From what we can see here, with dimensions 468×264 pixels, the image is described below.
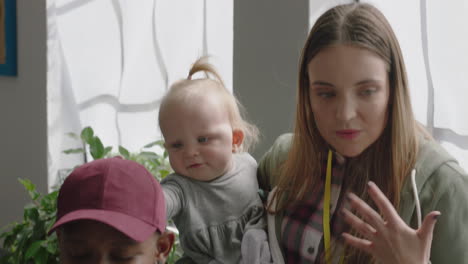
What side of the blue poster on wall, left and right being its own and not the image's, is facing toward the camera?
front

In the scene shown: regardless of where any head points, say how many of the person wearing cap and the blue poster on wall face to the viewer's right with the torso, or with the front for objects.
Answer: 0

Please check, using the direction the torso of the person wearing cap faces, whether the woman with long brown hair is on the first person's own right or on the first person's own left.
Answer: on the first person's own left

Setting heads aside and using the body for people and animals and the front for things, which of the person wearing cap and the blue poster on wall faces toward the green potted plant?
the blue poster on wall

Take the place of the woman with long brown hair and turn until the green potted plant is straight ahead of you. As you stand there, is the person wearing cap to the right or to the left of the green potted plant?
left

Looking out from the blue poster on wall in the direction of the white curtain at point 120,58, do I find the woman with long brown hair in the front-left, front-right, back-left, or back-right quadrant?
front-right

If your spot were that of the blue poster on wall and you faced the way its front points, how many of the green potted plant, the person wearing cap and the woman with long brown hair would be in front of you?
3

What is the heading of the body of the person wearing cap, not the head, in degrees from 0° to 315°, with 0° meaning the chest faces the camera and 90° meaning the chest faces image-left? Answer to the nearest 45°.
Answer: approximately 45°

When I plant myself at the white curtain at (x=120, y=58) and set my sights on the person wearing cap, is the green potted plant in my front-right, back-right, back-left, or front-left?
front-right

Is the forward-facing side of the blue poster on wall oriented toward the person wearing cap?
yes

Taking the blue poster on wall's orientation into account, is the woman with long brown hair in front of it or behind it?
in front

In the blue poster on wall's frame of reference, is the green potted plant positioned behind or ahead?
ahead
